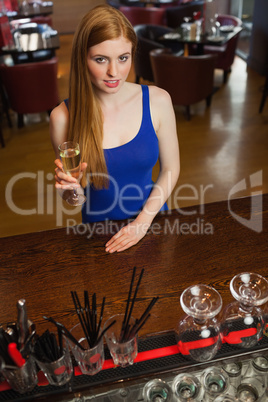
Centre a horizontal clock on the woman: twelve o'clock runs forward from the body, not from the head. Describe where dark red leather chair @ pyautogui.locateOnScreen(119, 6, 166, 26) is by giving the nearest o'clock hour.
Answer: The dark red leather chair is roughly at 6 o'clock from the woman.

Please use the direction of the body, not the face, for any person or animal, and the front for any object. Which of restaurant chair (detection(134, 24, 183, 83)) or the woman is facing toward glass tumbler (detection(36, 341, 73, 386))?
the woman

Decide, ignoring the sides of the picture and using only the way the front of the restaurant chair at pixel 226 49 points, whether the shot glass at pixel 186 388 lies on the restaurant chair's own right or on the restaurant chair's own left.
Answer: on the restaurant chair's own left
